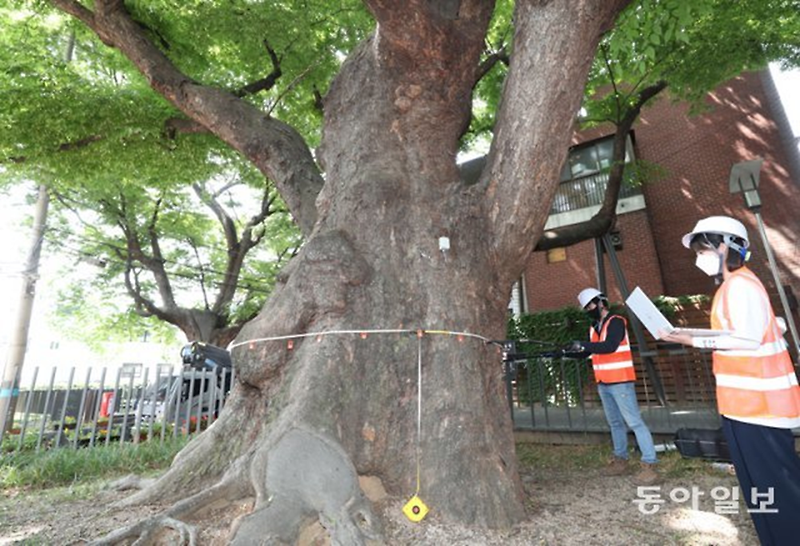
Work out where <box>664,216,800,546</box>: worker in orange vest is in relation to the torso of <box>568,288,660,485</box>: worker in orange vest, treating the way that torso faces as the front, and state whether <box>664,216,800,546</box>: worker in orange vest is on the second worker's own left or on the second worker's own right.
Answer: on the second worker's own left

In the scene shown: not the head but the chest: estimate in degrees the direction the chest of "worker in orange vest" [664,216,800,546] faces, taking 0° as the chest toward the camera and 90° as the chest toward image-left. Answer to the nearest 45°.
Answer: approximately 90°

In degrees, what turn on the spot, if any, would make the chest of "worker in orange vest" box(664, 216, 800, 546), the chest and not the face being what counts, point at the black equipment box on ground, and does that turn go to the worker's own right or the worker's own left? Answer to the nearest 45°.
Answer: approximately 45° to the worker's own right

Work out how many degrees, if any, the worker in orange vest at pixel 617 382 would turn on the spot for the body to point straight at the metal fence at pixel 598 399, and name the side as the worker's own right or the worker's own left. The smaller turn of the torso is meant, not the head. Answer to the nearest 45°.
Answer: approximately 135° to the worker's own right

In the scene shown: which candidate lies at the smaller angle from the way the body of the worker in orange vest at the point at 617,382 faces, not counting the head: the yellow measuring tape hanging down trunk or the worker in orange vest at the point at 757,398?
the yellow measuring tape hanging down trunk

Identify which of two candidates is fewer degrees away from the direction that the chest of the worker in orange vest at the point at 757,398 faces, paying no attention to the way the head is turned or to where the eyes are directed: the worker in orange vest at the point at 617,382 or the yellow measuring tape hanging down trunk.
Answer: the yellow measuring tape hanging down trunk

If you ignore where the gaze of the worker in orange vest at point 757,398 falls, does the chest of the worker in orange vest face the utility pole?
yes
